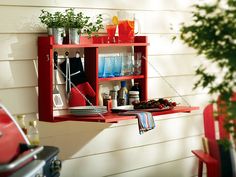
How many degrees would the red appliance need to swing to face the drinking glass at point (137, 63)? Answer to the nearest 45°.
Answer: approximately 90° to its left

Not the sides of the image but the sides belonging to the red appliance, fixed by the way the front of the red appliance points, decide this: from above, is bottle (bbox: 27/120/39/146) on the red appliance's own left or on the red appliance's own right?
on the red appliance's own left

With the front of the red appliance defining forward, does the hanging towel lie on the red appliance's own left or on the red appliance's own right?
on the red appliance's own left

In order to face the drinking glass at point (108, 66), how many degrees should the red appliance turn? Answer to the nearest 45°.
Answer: approximately 90° to its left

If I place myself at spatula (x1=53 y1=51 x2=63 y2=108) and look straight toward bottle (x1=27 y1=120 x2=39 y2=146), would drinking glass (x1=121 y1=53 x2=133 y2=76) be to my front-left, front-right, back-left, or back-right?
back-left

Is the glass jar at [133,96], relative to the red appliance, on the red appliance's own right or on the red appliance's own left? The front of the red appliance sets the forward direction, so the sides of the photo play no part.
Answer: on the red appliance's own left

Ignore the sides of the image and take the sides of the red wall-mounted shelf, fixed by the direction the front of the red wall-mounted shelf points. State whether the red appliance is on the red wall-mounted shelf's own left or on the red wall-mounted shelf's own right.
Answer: on the red wall-mounted shelf's own right

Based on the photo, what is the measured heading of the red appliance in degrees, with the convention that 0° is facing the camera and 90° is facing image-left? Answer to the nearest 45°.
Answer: approximately 315°

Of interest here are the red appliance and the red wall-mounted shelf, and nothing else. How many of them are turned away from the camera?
0
